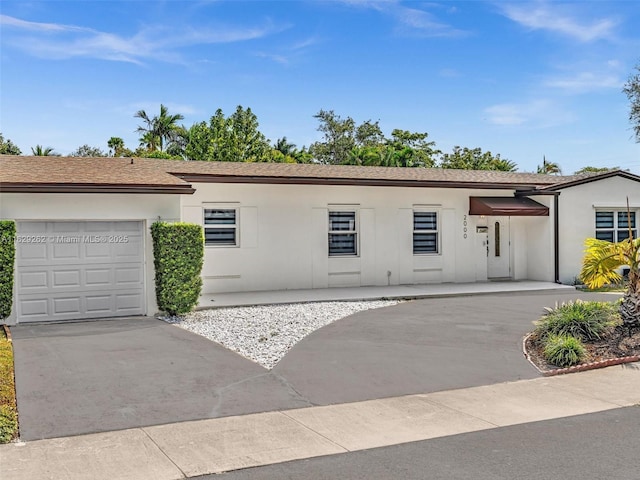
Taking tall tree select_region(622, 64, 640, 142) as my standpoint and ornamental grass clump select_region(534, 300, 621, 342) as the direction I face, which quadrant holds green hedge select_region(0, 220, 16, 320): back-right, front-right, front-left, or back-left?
front-right

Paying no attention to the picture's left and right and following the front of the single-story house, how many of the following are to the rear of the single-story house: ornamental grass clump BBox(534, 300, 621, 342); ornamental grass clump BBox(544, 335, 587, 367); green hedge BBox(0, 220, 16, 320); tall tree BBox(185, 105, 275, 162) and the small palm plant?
1

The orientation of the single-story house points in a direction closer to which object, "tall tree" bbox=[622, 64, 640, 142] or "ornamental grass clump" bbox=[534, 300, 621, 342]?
the ornamental grass clump

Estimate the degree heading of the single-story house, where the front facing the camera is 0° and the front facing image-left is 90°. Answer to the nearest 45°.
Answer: approximately 0°

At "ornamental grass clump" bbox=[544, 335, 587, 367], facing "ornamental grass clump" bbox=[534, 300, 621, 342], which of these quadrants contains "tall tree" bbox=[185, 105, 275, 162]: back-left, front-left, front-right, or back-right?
front-left

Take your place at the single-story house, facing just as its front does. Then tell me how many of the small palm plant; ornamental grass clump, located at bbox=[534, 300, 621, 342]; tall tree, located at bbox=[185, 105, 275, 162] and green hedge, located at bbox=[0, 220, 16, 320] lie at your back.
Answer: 1

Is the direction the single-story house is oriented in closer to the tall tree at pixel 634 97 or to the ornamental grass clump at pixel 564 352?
the ornamental grass clump

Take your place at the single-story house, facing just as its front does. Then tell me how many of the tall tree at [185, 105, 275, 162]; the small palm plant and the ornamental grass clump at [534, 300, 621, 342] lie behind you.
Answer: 1

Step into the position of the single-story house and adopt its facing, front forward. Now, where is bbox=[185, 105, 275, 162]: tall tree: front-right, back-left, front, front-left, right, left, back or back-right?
back

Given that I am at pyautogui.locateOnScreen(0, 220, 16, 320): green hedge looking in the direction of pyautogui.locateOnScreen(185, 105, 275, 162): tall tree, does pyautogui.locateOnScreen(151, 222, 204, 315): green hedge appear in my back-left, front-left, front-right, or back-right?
front-right

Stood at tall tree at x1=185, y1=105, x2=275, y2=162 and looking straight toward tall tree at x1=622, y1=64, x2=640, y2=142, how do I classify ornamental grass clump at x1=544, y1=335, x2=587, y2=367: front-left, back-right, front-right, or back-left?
front-right

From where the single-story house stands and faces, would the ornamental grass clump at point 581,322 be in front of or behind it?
in front

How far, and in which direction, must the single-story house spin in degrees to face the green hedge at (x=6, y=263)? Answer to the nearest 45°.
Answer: approximately 45° to its right

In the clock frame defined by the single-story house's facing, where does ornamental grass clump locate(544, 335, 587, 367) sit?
The ornamental grass clump is roughly at 11 o'clock from the single-story house.

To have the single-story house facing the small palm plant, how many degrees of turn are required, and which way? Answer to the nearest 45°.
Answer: approximately 45° to its left

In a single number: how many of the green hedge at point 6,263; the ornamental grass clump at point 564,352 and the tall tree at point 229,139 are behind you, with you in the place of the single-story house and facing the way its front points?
1

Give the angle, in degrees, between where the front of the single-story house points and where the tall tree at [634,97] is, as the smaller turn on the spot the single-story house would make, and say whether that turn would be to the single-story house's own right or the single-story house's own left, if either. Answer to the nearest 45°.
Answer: approximately 135° to the single-story house's own left
